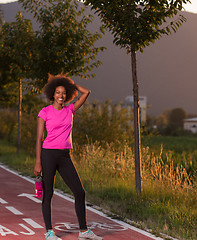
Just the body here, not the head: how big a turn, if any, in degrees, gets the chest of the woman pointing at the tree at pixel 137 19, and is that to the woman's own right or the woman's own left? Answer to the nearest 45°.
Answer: approximately 135° to the woman's own left

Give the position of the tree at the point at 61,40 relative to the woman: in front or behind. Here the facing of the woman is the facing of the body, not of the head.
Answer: behind

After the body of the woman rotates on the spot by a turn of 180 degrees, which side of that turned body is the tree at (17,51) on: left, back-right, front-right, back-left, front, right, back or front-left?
front

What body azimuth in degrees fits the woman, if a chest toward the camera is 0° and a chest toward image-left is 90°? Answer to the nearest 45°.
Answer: approximately 0°
